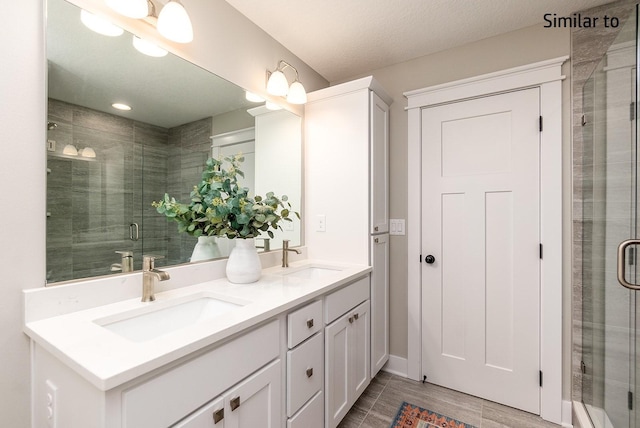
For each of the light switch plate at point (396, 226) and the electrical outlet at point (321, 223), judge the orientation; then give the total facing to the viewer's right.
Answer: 0

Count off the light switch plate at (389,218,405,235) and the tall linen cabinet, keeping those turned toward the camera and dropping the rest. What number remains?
1

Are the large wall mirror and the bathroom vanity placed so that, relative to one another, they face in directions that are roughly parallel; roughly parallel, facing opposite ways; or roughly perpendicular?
roughly parallel

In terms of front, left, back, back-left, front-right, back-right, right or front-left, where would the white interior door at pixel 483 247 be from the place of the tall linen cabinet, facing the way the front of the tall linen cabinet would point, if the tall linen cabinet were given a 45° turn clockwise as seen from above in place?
front-left

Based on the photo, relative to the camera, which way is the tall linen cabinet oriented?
to the viewer's right

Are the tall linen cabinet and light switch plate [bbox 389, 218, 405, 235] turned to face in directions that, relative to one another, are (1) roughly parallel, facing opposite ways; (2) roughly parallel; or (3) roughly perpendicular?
roughly perpendicular

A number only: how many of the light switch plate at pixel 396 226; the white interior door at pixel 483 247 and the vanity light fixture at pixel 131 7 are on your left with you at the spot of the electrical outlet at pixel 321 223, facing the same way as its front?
2

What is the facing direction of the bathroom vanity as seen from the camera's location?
facing the viewer and to the right of the viewer

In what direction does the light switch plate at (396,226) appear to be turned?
toward the camera

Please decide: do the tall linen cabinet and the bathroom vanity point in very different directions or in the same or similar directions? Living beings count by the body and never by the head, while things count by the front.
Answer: same or similar directions

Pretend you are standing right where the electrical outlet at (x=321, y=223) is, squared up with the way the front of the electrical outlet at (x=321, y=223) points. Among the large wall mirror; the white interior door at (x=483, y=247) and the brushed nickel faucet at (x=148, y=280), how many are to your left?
1

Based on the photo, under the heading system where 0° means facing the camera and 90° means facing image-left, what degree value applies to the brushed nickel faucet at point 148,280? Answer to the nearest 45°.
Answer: approximately 315°

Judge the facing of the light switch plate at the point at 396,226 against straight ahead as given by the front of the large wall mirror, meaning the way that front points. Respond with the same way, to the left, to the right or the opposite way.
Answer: to the right

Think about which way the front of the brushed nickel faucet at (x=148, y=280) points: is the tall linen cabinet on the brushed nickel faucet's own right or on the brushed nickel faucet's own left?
on the brushed nickel faucet's own left
